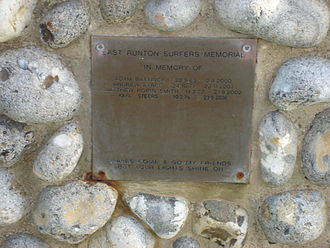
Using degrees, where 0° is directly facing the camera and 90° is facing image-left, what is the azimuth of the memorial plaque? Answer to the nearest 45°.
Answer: approximately 0°
